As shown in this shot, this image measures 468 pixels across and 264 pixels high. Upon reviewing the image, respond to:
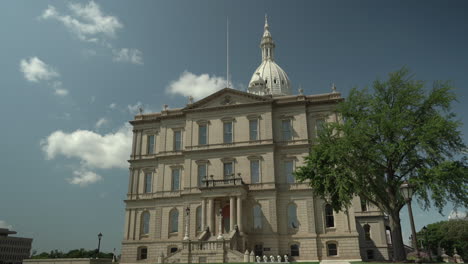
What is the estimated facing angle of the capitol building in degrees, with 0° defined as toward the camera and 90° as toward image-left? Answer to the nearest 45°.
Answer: approximately 0°

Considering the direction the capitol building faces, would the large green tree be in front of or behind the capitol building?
in front
